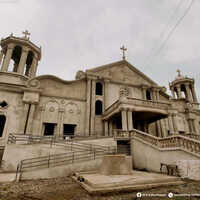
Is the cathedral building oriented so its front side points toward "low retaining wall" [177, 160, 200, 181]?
yes

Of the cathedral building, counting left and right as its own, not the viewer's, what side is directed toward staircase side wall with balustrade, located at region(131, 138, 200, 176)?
front

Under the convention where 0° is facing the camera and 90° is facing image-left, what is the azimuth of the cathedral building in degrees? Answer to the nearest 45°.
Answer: approximately 315°

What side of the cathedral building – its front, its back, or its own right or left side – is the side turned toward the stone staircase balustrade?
front

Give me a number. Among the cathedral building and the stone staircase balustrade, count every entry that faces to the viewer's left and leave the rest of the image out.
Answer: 0

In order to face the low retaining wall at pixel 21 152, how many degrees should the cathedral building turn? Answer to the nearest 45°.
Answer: approximately 90° to its right

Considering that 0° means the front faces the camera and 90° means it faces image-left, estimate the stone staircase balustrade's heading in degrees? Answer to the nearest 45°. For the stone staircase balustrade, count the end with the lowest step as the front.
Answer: approximately 315°
